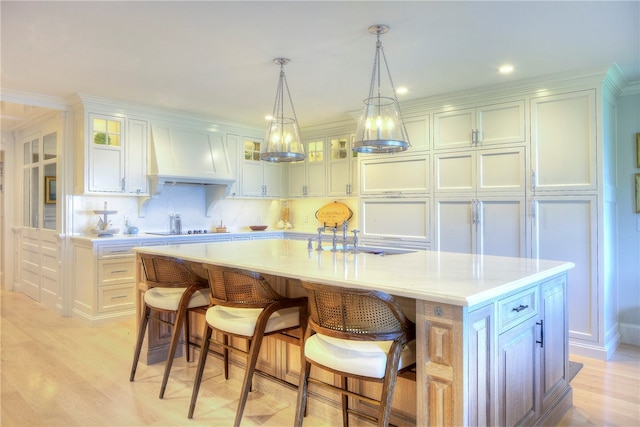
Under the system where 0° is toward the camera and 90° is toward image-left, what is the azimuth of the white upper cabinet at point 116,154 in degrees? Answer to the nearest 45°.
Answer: approximately 315°

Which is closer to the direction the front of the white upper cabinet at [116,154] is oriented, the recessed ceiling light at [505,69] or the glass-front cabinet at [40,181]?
the recessed ceiling light

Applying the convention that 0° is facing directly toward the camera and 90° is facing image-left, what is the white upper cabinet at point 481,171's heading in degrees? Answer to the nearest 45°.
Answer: approximately 45°

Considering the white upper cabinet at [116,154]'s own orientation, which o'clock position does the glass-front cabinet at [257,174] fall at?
The glass-front cabinet is roughly at 10 o'clock from the white upper cabinet.

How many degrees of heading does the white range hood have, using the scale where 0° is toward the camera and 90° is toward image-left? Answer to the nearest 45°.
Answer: approximately 315°
